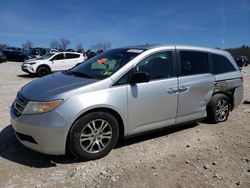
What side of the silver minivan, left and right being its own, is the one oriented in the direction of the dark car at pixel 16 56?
right

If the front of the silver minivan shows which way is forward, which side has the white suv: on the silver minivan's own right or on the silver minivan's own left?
on the silver minivan's own right

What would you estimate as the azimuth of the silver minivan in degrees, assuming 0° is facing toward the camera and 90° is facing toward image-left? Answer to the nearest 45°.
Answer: approximately 45°

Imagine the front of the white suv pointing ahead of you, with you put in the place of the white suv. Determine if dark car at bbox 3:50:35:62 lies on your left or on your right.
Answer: on your right

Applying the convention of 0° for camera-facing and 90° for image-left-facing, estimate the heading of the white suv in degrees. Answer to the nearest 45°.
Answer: approximately 45°

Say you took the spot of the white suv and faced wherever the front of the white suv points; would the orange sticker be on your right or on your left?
on your left
